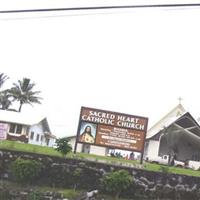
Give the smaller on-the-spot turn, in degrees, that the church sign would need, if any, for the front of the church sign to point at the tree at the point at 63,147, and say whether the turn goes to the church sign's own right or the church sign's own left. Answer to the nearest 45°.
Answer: approximately 45° to the church sign's own right

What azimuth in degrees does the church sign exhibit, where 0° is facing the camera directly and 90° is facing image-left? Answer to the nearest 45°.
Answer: approximately 0°

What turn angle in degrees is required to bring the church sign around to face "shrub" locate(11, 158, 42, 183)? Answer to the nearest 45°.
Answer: approximately 45° to its right

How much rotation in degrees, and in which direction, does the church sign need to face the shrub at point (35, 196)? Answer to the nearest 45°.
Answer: approximately 45° to its right

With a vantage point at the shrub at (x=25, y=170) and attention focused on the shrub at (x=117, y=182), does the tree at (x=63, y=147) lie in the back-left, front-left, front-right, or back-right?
front-left

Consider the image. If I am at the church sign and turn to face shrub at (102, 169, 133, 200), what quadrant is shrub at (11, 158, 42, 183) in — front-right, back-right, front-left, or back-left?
front-right
